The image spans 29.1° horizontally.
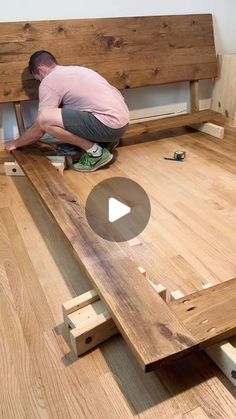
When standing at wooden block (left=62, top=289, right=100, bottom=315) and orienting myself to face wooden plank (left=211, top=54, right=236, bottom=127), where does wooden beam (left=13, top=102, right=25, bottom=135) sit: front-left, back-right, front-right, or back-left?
front-left

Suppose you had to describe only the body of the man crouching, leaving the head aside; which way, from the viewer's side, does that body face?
to the viewer's left

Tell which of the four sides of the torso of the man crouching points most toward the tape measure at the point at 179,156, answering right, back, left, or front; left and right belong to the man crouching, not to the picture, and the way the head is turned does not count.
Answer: back

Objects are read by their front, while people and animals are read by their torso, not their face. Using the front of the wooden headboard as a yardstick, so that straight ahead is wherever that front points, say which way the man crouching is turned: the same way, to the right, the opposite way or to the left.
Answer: to the right

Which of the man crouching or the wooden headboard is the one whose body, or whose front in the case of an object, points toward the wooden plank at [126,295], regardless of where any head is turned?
the wooden headboard

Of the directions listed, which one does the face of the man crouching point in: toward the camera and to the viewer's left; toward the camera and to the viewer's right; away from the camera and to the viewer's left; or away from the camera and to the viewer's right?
away from the camera and to the viewer's left

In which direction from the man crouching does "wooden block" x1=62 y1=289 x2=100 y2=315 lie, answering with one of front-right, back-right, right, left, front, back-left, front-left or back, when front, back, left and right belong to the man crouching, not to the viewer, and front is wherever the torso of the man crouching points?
left

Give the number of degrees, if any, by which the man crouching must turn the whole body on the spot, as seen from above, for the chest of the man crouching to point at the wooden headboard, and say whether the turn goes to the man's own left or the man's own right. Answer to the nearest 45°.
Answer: approximately 135° to the man's own right

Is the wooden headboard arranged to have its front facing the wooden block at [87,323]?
yes

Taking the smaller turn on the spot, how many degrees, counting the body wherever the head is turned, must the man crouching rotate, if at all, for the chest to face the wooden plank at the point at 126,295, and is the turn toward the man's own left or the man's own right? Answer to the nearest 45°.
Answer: approximately 90° to the man's own left

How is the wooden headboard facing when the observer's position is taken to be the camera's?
facing the viewer

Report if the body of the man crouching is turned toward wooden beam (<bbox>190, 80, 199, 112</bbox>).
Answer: no

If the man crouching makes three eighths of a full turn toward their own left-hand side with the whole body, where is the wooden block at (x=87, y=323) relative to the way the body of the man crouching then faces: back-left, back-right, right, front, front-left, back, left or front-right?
front-right

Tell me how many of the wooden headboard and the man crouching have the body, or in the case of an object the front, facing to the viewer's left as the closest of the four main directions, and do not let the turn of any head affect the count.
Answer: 1

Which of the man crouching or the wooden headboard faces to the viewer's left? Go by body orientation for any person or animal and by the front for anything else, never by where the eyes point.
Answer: the man crouching

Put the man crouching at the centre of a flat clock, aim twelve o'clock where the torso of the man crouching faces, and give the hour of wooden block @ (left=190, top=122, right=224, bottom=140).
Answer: The wooden block is roughly at 5 o'clock from the man crouching.
